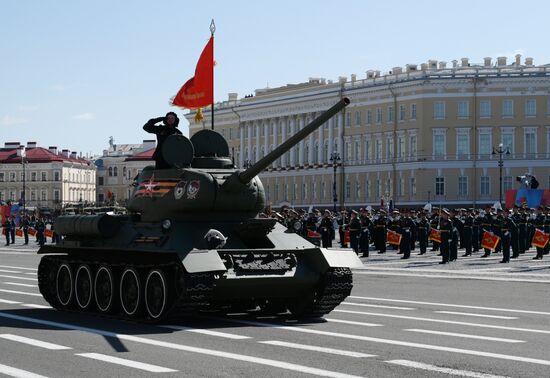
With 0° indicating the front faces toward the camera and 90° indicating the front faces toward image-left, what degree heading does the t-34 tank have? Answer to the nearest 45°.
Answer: approximately 315°
